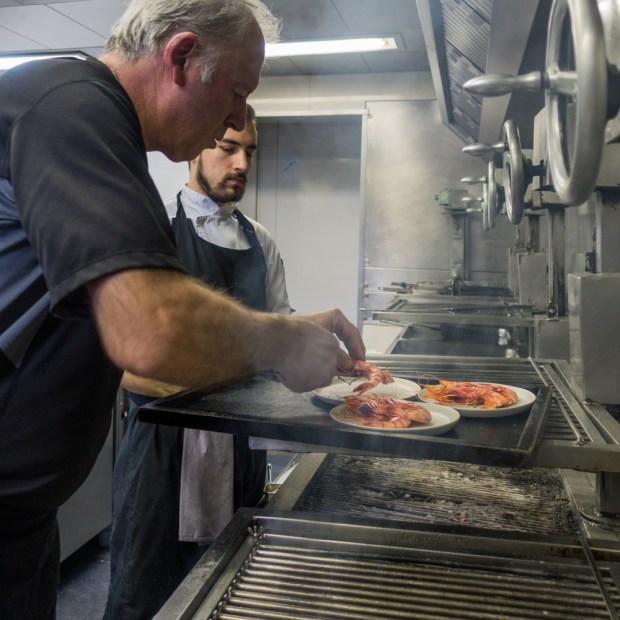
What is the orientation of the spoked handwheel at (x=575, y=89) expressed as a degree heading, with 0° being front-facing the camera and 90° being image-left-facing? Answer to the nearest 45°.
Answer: approximately 90°

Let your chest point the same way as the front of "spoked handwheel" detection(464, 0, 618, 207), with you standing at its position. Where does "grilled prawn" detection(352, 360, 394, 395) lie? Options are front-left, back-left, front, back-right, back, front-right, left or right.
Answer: front-right

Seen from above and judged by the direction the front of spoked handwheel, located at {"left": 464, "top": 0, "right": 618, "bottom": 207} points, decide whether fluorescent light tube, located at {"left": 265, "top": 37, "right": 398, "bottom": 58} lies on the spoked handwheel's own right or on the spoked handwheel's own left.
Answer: on the spoked handwheel's own right
